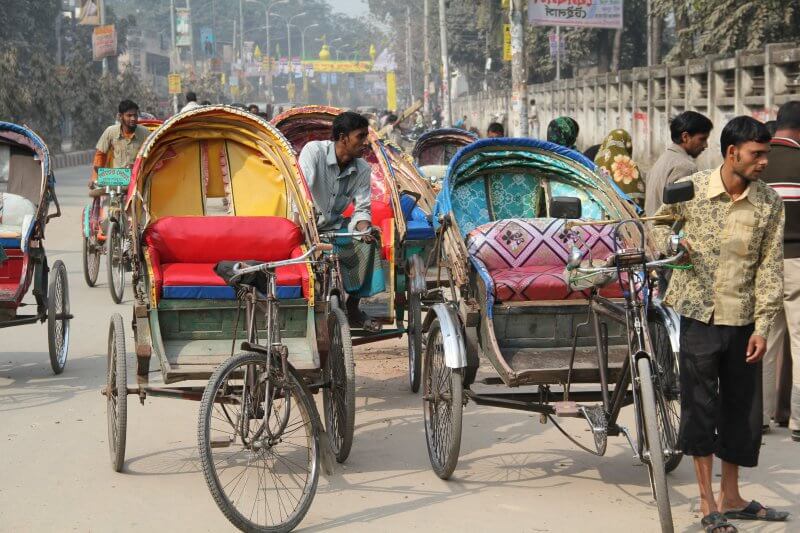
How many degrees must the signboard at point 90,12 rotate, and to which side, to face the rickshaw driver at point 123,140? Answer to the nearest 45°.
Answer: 0° — it already faces them

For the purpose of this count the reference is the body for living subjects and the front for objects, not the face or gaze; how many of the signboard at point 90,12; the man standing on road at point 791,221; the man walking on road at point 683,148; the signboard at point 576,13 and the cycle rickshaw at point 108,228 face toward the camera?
3

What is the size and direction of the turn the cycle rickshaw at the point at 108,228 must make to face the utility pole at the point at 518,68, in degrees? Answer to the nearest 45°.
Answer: approximately 135° to its left

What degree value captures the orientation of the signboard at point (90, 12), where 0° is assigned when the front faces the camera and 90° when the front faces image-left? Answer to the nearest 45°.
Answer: approximately 0°

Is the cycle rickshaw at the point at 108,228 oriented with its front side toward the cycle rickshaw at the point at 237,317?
yes
